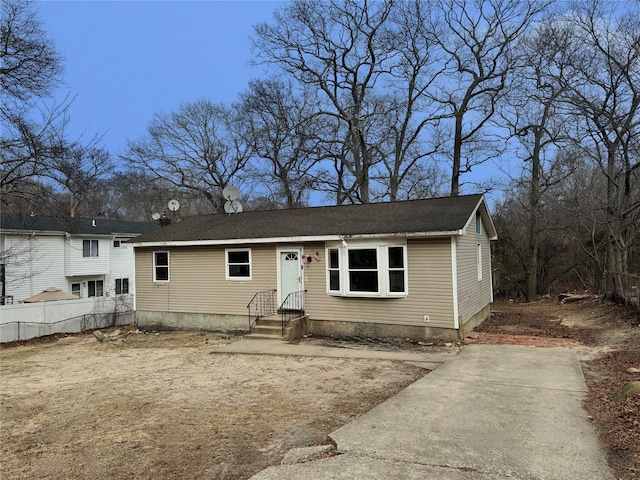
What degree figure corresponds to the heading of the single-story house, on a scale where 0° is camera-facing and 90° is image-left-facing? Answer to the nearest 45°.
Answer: approximately 0°

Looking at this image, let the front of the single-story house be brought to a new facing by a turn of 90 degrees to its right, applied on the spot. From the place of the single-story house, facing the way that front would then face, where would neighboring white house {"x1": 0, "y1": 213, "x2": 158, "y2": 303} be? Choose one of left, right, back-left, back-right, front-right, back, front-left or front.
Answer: front-right
